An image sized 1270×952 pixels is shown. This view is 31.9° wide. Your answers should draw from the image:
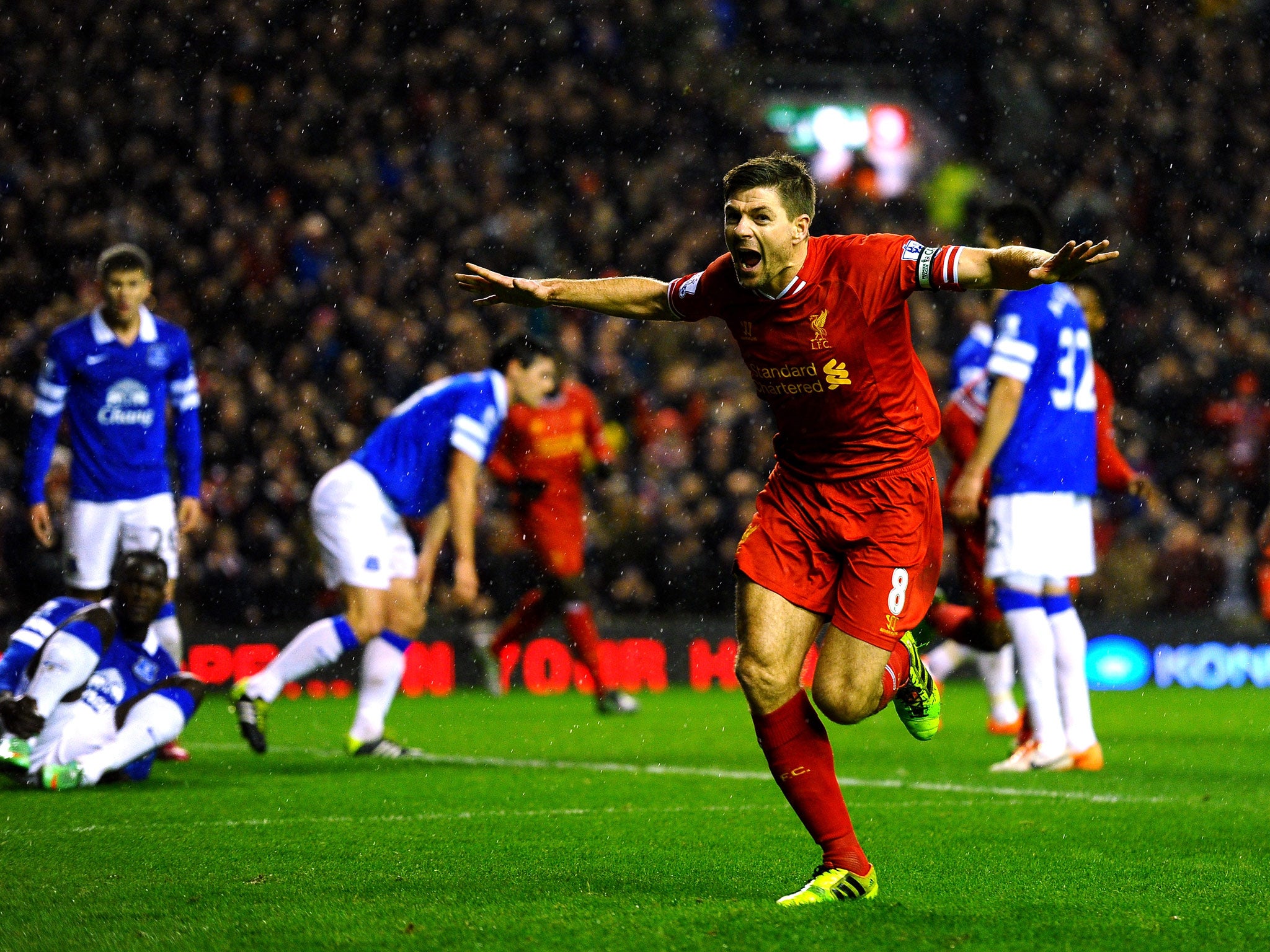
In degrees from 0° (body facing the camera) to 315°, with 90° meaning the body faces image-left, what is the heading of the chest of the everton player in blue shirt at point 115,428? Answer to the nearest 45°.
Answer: approximately 0°

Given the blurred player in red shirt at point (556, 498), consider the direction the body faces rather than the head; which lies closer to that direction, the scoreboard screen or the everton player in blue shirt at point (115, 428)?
the everton player in blue shirt

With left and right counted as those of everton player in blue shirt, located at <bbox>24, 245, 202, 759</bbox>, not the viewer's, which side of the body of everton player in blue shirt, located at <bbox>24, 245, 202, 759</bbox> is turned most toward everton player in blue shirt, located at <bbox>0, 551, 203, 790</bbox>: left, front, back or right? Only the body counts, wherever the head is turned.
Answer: front

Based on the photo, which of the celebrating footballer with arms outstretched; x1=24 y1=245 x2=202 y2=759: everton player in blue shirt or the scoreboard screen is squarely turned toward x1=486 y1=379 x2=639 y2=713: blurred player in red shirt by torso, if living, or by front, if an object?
the scoreboard screen

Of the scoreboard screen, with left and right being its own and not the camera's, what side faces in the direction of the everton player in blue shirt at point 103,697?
front

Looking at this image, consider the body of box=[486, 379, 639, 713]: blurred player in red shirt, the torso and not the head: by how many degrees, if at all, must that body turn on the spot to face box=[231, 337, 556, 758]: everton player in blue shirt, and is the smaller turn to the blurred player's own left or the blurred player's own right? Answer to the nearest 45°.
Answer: approximately 45° to the blurred player's own right

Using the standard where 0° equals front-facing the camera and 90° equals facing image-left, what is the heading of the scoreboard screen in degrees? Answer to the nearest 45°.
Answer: approximately 0°

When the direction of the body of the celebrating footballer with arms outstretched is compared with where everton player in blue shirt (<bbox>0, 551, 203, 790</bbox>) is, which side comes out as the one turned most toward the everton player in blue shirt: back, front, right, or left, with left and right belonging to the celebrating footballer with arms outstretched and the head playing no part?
right

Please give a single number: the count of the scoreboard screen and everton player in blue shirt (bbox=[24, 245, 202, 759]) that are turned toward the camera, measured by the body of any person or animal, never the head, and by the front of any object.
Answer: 2

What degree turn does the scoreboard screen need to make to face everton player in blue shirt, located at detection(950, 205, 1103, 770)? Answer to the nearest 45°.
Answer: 0° — it already faces them

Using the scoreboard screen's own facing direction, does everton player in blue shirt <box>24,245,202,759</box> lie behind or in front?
in front

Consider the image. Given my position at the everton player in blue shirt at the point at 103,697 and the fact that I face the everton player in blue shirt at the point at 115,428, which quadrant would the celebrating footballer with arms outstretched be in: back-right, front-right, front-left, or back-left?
back-right
